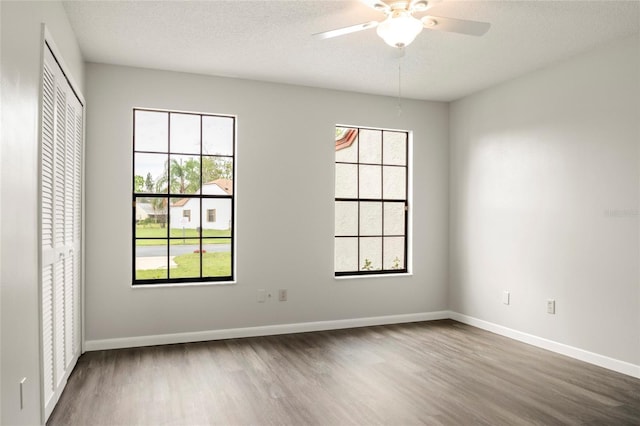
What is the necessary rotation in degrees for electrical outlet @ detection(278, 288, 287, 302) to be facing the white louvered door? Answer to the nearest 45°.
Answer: approximately 45° to its right

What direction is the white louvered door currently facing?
to the viewer's right

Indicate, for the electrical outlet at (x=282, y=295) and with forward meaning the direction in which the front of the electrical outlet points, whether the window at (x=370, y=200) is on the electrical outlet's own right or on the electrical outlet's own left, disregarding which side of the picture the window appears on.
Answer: on the electrical outlet's own left

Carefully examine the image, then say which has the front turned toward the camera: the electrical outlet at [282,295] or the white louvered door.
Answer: the electrical outlet

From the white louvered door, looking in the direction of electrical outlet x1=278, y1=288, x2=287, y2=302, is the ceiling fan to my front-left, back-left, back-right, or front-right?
front-right

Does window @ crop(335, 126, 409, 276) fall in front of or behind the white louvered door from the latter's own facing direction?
in front

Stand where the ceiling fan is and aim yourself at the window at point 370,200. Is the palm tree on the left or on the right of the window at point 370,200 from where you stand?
left

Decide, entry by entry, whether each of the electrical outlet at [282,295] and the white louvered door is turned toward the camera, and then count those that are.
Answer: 1

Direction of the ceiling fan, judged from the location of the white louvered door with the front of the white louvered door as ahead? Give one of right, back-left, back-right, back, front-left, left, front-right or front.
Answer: front-right

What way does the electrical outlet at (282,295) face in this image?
toward the camera
